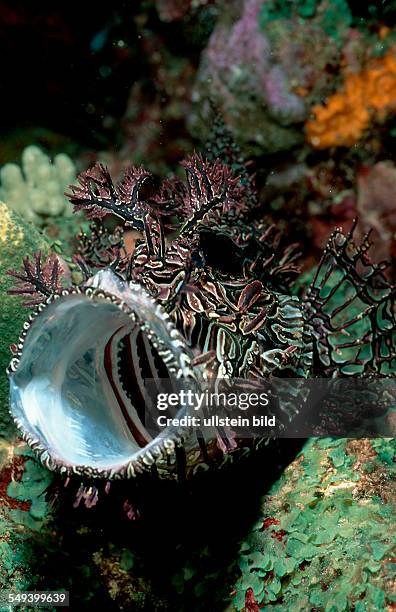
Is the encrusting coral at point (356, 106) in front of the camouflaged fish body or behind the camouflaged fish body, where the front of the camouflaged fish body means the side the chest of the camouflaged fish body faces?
behind

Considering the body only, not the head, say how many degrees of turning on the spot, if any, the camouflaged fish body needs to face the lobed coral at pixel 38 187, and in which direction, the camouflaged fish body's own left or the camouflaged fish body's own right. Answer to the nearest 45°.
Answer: approximately 135° to the camouflaged fish body's own right

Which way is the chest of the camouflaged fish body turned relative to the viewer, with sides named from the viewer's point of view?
facing the viewer and to the left of the viewer

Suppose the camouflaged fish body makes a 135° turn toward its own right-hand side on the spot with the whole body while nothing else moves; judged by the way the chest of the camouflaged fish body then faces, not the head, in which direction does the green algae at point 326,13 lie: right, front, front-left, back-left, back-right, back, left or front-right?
front-right
